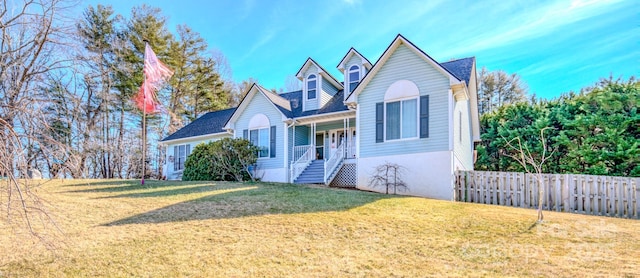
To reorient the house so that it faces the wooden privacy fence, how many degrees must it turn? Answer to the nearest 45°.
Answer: approximately 90° to its left

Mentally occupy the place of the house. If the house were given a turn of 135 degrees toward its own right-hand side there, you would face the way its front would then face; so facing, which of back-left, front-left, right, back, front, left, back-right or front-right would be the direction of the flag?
left

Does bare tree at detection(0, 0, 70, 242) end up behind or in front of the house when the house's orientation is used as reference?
in front

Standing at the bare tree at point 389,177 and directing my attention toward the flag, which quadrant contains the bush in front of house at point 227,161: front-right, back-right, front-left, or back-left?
front-right

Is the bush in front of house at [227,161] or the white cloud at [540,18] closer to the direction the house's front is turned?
the bush in front of house
